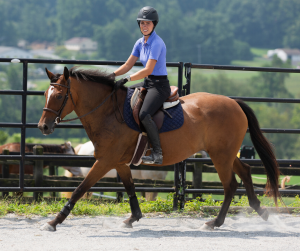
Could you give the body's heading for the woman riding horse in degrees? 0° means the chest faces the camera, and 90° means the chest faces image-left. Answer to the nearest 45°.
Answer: approximately 45°

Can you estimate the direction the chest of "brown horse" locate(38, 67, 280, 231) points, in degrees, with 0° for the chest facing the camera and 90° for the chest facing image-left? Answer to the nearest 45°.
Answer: approximately 90°
